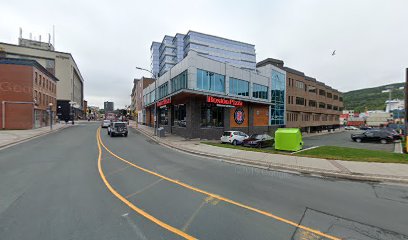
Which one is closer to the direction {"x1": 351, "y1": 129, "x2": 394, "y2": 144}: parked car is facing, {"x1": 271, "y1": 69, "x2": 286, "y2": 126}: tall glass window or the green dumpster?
the tall glass window

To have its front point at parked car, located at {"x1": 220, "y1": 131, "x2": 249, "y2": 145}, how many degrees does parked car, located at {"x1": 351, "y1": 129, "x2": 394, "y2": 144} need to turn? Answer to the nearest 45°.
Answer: approximately 45° to its left

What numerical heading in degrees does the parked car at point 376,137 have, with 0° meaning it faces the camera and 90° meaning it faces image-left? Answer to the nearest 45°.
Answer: approximately 90°

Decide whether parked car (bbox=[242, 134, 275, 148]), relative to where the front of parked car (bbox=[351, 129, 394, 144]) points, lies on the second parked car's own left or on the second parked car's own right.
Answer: on the second parked car's own left

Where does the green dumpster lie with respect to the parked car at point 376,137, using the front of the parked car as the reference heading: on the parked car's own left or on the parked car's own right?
on the parked car's own left

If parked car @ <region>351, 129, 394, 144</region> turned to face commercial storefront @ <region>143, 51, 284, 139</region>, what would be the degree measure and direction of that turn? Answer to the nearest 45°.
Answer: approximately 45° to its left
